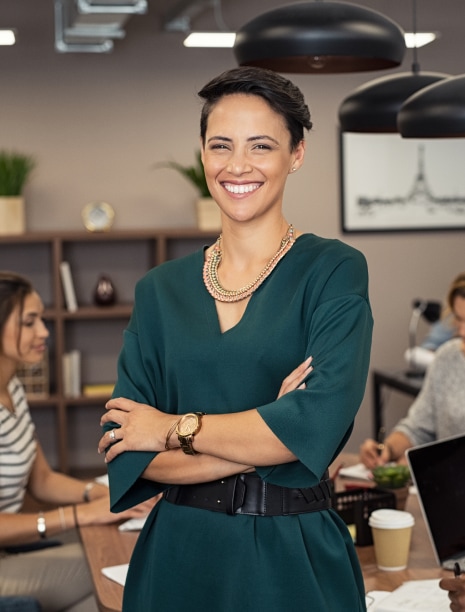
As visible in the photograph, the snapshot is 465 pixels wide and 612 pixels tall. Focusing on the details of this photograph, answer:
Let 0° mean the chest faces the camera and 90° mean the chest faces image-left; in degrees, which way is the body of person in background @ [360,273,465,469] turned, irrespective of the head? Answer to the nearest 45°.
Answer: approximately 45°

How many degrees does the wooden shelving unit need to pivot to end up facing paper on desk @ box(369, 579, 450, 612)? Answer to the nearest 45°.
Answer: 0° — it already faces it

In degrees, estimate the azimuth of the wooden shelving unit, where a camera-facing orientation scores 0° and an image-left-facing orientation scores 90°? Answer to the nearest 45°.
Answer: approximately 0°

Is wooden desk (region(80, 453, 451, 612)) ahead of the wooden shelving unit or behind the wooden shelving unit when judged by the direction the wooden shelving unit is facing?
ahead

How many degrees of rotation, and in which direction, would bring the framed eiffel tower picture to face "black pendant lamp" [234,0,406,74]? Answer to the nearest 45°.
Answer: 0° — it already faces it

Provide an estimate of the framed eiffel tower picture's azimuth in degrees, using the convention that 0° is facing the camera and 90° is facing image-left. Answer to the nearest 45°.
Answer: approximately 0°

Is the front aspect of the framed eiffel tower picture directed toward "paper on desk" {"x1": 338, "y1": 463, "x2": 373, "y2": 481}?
yes

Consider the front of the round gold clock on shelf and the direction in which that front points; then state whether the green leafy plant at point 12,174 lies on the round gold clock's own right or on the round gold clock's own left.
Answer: on the round gold clock's own right

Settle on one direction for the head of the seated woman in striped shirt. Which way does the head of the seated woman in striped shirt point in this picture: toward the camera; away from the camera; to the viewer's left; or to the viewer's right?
to the viewer's right

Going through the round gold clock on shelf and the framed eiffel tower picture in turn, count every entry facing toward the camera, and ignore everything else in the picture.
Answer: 2

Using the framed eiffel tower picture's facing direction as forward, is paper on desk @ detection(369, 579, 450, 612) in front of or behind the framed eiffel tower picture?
in front
